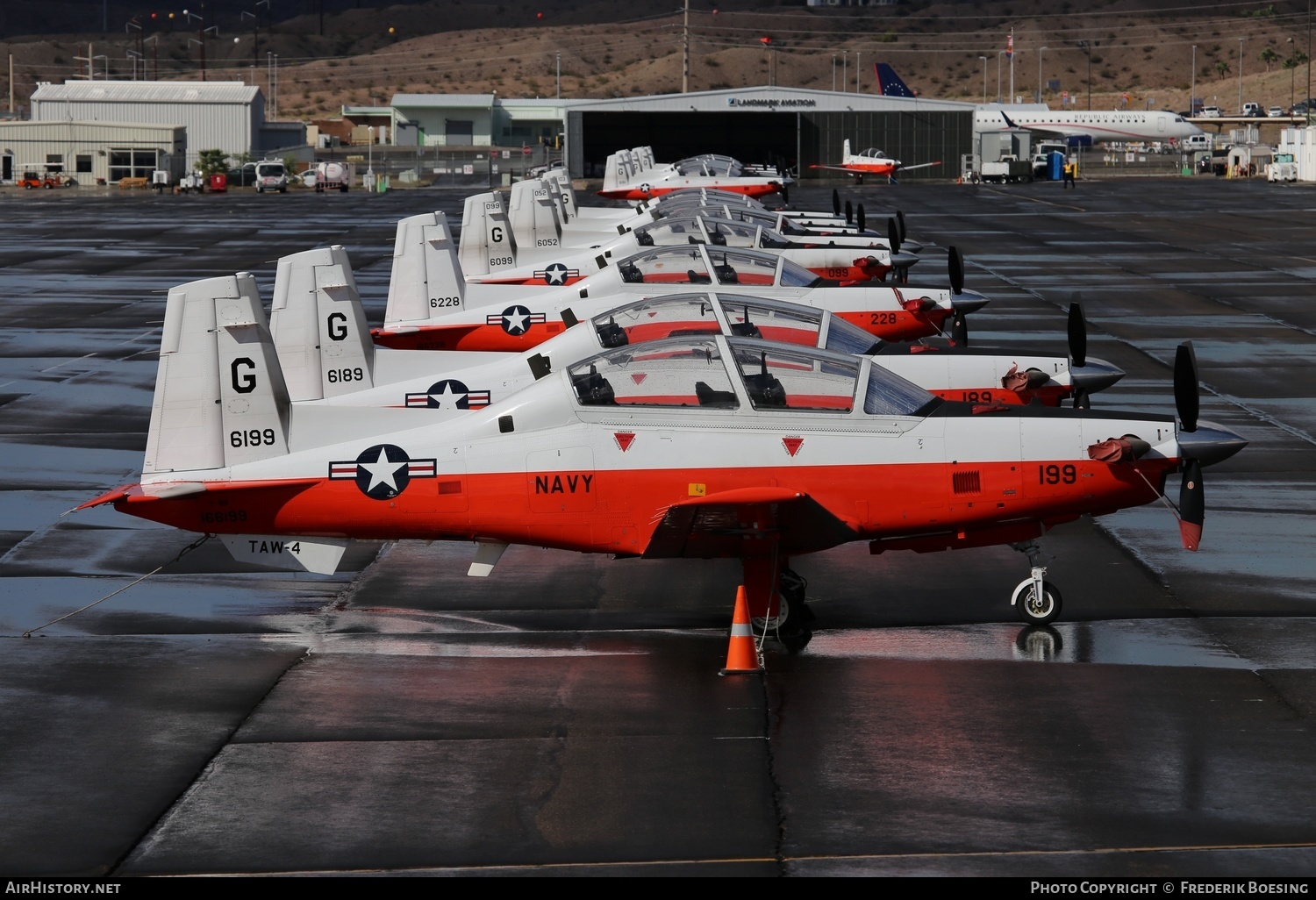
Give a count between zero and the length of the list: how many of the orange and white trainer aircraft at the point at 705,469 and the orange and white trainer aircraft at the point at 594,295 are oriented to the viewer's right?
2

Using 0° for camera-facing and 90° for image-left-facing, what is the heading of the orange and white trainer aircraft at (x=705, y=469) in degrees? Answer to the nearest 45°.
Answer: approximately 270°

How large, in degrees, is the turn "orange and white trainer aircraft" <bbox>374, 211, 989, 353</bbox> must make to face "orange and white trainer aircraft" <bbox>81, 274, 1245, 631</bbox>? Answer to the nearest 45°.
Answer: approximately 90° to its right

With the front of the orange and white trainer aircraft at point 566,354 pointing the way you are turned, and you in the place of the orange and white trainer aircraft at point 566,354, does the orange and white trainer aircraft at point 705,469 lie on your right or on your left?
on your right

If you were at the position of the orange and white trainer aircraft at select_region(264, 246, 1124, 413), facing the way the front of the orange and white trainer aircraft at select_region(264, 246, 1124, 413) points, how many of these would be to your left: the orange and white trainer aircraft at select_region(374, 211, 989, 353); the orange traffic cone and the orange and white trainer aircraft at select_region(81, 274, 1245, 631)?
1

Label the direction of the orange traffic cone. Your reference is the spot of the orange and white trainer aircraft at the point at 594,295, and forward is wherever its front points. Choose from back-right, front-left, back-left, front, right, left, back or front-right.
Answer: right

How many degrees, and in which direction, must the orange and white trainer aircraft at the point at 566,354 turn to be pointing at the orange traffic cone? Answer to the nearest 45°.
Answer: approximately 90° to its right

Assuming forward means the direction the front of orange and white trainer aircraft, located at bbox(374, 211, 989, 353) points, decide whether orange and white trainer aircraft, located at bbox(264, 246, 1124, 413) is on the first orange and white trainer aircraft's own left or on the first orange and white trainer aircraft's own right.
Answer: on the first orange and white trainer aircraft's own right

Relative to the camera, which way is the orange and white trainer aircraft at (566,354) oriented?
to the viewer's right

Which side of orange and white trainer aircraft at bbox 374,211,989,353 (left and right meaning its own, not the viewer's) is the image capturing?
right

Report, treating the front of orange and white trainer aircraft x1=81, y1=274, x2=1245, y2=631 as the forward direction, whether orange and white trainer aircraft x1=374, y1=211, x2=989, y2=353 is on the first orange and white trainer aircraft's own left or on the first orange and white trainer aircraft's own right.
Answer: on the first orange and white trainer aircraft's own left
